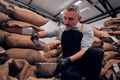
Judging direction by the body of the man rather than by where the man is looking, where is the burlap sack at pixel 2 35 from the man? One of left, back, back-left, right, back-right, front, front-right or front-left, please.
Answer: front-right

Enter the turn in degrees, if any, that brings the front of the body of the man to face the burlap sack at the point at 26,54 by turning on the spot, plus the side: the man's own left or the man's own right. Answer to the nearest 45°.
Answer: approximately 45° to the man's own right

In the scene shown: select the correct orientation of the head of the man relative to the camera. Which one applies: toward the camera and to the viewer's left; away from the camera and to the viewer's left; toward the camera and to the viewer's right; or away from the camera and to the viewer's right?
toward the camera and to the viewer's left

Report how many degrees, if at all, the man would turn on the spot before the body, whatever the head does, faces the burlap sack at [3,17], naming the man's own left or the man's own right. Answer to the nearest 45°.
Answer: approximately 45° to the man's own right

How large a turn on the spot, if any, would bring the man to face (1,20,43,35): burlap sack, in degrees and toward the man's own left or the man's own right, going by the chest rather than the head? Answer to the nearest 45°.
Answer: approximately 45° to the man's own right

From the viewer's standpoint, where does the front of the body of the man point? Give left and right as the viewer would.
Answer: facing the viewer and to the left of the viewer

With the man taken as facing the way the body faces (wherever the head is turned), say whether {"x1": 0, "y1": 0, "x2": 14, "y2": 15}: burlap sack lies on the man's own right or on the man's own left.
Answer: on the man's own right

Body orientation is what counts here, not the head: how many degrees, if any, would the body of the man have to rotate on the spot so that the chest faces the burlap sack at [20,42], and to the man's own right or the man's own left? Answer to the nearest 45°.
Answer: approximately 45° to the man's own right
